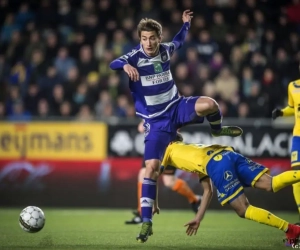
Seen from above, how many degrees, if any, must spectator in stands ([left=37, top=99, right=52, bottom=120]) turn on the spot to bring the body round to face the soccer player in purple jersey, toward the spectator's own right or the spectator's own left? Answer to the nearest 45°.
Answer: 0° — they already face them

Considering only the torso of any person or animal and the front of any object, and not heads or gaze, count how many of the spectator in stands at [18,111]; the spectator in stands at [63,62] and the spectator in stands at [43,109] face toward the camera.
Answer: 3

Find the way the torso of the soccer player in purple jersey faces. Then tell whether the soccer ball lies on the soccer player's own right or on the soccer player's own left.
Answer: on the soccer player's own right

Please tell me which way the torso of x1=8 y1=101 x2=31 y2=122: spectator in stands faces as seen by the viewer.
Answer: toward the camera

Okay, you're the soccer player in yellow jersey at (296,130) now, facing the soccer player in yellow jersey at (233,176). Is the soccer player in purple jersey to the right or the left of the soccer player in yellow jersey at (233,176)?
right

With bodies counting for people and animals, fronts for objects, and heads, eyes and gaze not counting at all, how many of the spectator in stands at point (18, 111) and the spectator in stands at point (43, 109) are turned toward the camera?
2

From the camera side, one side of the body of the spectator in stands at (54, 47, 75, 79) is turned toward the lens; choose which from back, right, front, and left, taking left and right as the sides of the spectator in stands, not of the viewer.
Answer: front

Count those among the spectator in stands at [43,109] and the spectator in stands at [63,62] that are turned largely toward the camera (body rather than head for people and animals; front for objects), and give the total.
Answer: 2

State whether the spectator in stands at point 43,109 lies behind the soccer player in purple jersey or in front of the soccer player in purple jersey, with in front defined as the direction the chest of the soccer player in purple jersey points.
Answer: behind

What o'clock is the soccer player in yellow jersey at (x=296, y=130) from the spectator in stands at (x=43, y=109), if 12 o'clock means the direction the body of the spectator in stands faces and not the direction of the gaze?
The soccer player in yellow jersey is roughly at 11 o'clock from the spectator in stands.

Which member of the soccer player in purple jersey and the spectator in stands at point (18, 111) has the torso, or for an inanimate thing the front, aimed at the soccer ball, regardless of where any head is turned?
the spectator in stands

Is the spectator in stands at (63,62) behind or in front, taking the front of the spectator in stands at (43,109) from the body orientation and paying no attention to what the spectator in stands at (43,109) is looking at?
behind

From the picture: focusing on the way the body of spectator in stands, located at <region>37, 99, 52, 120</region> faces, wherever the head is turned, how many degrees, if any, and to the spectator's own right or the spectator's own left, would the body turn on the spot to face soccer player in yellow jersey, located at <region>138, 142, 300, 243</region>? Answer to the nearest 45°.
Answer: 0° — they already face them

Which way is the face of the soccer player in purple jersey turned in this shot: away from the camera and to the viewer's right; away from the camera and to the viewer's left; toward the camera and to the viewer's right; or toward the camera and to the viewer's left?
toward the camera and to the viewer's left

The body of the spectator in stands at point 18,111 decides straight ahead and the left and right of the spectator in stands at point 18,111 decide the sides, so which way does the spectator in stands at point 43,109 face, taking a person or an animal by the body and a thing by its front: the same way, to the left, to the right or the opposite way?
the same way
